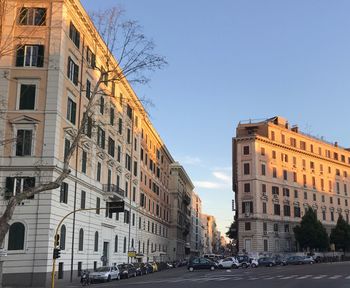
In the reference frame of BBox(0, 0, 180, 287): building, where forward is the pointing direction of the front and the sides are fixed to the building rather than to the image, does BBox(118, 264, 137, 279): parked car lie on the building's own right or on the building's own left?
on the building's own left

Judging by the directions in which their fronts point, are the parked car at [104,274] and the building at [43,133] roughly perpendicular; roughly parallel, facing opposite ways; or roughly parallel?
roughly perpendicular
